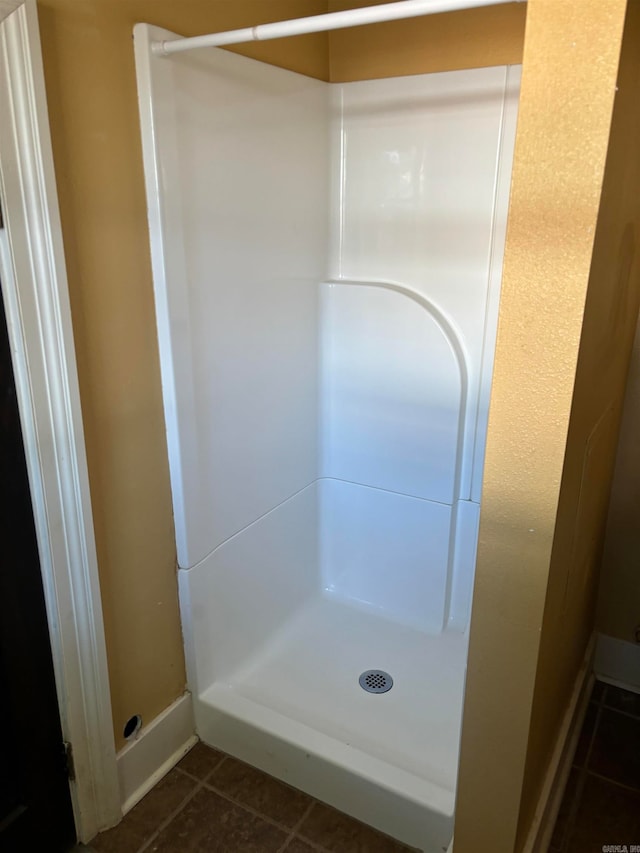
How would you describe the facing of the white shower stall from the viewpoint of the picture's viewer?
facing the viewer and to the left of the viewer

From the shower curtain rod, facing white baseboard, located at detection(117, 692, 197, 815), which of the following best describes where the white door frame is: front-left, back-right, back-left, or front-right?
front-left
